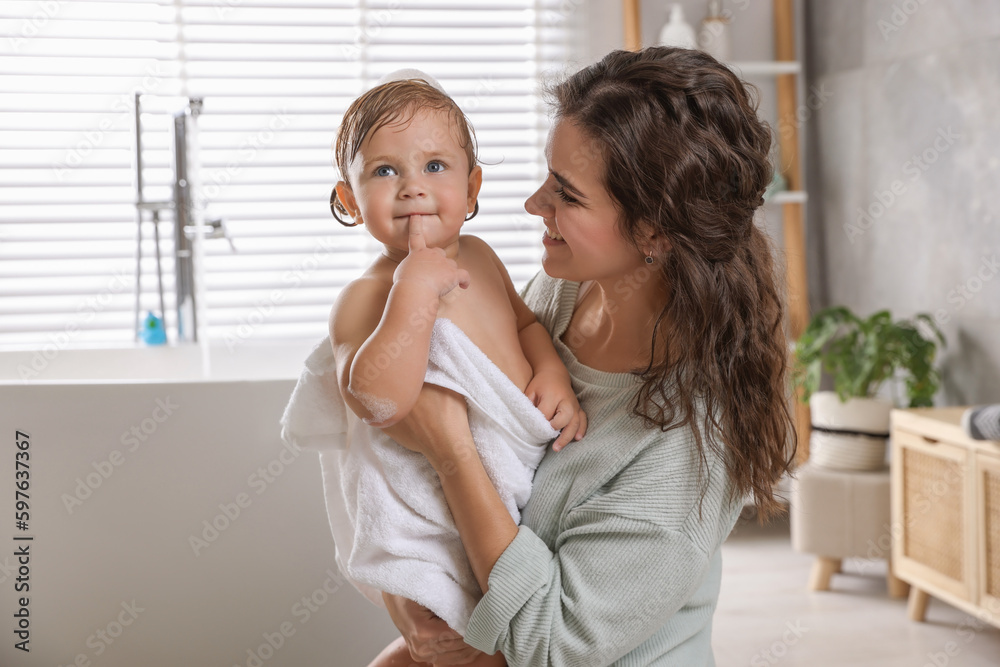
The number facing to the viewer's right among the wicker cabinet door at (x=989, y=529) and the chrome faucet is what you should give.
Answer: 1

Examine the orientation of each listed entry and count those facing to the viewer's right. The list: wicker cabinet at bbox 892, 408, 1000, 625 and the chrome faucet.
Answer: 1

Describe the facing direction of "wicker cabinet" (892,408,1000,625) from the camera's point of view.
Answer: facing the viewer and to the left of the viewer

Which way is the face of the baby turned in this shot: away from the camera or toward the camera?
toward the camera

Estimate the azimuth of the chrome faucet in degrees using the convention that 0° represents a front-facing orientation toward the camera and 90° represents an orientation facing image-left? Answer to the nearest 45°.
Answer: approximately 270°

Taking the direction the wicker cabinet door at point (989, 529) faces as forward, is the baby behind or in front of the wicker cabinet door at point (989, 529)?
in front

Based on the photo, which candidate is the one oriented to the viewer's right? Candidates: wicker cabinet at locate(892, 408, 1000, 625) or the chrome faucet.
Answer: the chrome faucet

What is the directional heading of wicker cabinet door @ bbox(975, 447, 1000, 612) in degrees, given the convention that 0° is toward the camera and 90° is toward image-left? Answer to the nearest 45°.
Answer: approximately 45°

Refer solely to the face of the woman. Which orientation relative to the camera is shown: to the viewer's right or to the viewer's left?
to the viewer's left

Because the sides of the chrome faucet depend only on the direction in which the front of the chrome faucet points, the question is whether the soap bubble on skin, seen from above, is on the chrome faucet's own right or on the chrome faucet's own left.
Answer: on the chrome faucet's own right

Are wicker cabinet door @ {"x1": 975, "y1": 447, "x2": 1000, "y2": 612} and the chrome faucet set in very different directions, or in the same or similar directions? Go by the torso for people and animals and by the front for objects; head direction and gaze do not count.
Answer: very different directions

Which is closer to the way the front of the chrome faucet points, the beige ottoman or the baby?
the beige ottoman
